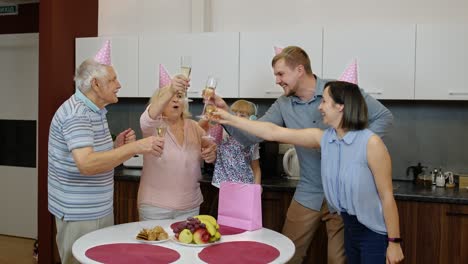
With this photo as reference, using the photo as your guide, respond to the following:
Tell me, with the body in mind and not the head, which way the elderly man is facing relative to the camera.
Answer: to the viewer's right

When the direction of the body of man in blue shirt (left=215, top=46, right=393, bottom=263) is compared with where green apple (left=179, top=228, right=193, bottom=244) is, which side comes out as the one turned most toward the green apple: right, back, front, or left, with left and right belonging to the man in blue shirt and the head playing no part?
front

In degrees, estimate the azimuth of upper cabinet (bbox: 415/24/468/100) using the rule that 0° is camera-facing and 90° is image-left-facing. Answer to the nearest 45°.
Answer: approximately 0°

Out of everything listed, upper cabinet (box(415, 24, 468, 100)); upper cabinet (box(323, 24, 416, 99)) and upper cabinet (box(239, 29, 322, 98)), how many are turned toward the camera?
3

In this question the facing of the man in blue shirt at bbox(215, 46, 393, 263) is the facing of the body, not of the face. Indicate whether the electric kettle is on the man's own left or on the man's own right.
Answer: on the man's own right

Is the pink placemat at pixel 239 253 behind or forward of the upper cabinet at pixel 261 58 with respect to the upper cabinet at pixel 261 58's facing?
forward

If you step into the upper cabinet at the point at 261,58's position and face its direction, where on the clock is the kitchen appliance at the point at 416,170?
The kitchen appliance is roughly at 9 o'clock from the upper cabinet.

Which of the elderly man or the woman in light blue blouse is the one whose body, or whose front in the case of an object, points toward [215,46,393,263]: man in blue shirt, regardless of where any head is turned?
the elderly man

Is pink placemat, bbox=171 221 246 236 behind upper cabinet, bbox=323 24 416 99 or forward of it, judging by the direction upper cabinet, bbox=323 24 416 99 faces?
forward

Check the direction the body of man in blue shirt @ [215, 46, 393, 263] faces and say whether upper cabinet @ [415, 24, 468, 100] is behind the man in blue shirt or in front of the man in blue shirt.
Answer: behind

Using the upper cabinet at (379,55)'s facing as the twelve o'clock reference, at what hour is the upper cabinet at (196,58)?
the upper cabinet at (196,58) is roughly at 3 o'clock from the upper cabinet at (379,55).

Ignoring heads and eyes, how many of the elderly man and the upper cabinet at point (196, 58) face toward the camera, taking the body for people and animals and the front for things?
1

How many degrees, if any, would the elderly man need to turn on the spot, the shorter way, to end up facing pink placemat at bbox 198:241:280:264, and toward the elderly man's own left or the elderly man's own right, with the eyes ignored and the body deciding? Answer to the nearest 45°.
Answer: approximately 45° to the elderly man's own right

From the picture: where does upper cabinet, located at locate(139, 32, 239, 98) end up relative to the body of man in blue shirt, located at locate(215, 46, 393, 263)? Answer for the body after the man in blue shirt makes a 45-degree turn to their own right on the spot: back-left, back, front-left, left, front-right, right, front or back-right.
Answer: front-right

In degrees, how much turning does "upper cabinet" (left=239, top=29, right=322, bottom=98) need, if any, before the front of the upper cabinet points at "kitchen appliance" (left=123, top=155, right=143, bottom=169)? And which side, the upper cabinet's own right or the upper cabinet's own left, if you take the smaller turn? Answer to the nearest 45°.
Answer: approximately 90° to the upper cabinet's own right
